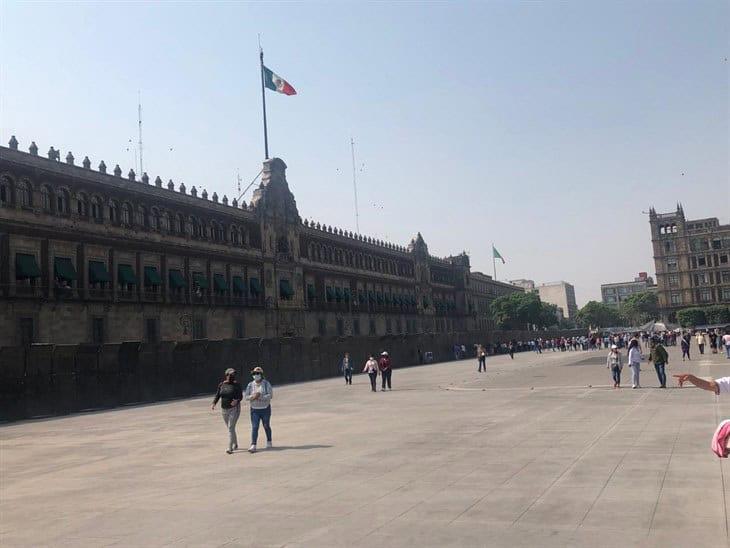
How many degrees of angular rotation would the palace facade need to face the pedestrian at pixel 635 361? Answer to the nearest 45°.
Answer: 0° — it already faces them

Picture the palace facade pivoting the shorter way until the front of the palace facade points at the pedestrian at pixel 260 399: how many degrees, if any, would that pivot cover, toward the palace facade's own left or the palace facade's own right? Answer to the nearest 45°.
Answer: approximately 45° to the palace facade's own right

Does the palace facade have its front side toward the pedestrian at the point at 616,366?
yes

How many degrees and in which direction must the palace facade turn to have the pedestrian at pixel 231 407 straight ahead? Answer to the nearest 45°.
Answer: approximately 45° to its right

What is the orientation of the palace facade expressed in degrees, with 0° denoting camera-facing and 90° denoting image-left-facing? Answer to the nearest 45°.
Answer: approximately 315°

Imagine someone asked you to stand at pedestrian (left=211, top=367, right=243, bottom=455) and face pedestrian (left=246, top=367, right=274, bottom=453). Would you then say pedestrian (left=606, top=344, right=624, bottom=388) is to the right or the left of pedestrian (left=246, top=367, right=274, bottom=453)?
left
